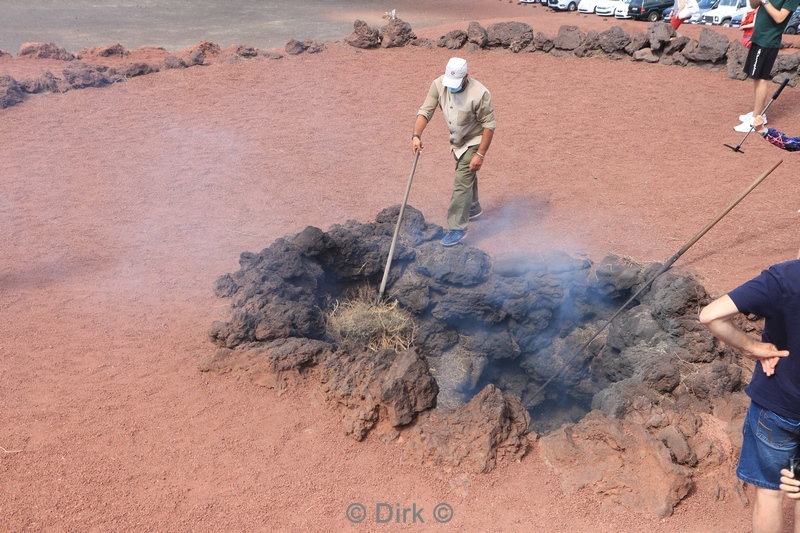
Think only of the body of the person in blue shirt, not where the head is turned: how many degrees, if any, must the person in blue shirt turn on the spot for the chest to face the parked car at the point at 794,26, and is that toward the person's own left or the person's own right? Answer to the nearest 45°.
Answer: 0° — they already face it

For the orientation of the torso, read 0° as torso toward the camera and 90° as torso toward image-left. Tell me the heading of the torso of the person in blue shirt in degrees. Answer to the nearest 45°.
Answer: approximately 180°

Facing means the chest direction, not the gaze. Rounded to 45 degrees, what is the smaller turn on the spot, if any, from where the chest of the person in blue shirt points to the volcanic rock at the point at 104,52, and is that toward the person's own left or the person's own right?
approximately 45° to the person's own left

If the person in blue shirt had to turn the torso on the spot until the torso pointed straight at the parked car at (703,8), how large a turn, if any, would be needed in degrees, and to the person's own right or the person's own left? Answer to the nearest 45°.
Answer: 0° — they already face it

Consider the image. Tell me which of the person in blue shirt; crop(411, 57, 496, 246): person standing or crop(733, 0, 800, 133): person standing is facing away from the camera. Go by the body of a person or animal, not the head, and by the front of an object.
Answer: the person in blue shirt

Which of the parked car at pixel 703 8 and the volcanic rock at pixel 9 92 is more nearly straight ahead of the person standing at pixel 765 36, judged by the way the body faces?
the volcanic rock

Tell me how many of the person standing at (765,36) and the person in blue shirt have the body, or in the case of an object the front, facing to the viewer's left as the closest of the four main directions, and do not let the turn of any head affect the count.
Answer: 1

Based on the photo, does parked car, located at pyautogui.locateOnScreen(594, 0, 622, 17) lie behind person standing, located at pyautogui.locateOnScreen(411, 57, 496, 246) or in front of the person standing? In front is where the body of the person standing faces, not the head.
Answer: behind

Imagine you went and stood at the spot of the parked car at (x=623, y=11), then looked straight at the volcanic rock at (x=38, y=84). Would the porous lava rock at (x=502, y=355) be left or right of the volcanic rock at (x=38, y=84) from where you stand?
left

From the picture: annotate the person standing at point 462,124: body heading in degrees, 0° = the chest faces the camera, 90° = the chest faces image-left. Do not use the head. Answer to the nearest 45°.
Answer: approximately 45°

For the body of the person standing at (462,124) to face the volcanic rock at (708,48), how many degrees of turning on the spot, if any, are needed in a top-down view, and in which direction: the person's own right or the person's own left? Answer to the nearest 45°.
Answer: approximately 180°

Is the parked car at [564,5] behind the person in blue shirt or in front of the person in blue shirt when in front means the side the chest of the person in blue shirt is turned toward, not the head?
in front
